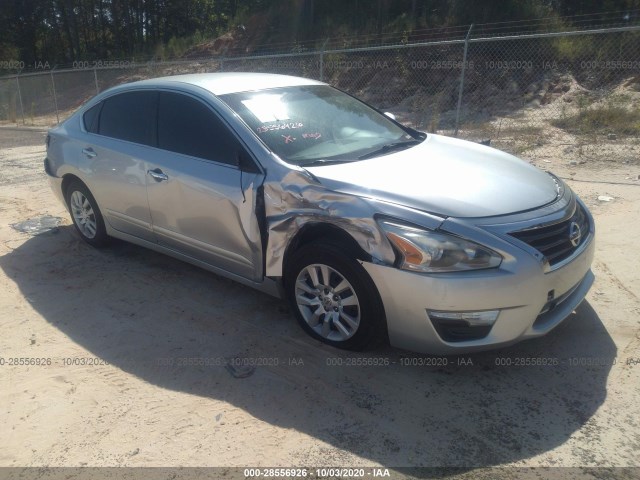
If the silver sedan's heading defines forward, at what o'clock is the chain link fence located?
The chain link fence is roughly at 8 o'clock from the silver sedan.

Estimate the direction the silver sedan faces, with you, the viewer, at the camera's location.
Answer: facing the viewer and to the right of the viewer
